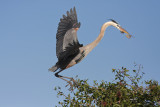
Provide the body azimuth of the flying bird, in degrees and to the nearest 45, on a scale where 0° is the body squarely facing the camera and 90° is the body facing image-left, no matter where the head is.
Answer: approximately 270°
